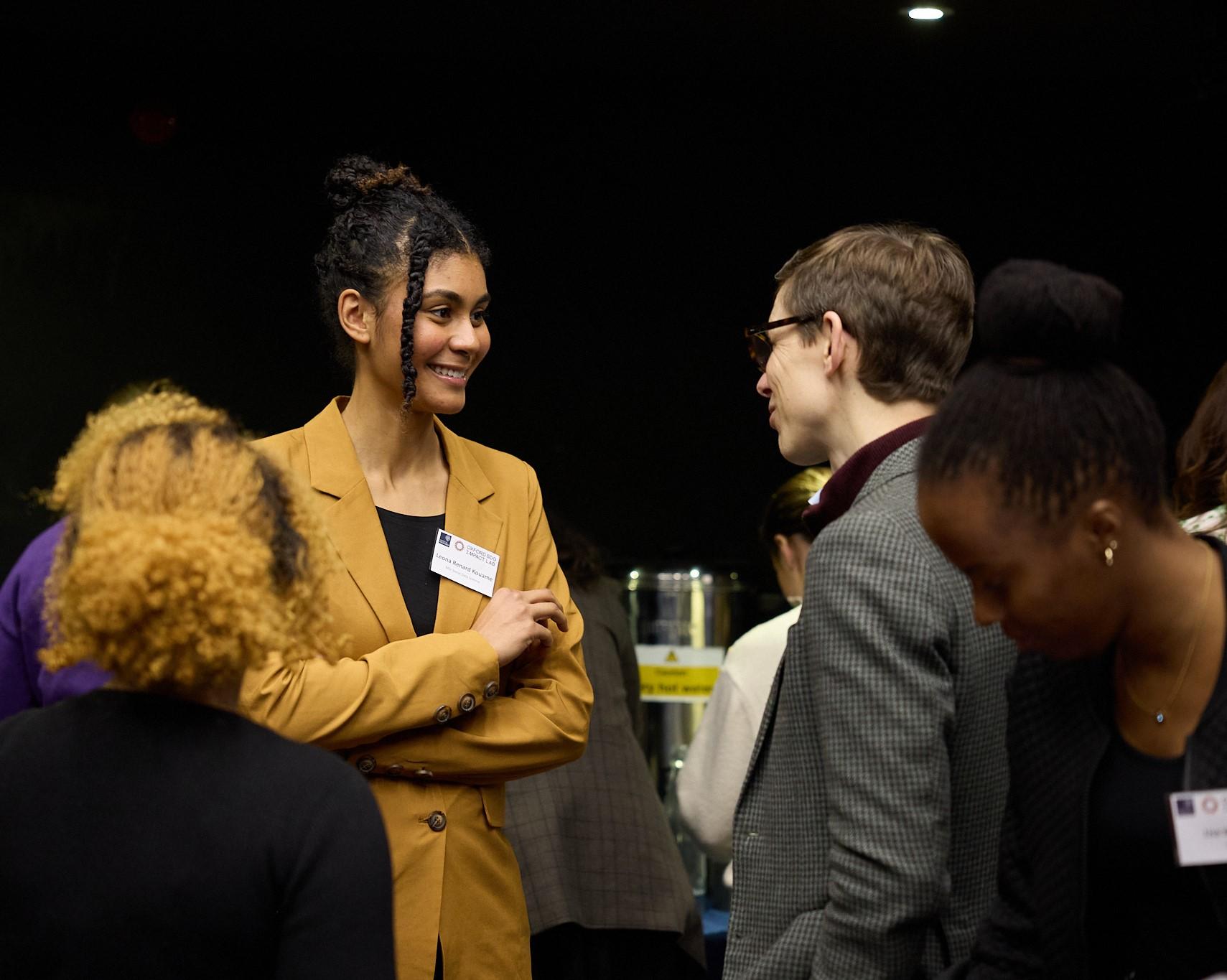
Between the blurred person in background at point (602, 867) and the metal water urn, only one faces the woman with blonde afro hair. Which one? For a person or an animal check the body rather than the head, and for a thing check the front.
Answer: the metal water urn

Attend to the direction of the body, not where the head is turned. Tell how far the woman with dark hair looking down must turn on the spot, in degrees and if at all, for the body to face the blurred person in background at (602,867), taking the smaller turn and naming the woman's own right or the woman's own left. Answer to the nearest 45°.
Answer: approximately 90° to the woman's own right

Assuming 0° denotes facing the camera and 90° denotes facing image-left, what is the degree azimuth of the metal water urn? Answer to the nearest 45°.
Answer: approximately 0°

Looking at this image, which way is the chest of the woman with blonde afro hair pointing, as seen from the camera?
away from the camera

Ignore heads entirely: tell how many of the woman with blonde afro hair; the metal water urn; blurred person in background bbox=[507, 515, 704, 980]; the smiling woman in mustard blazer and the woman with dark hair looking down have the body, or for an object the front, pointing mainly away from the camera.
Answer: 2

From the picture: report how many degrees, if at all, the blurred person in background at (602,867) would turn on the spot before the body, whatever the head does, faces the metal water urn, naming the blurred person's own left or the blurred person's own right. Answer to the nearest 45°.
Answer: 0° — they already face it

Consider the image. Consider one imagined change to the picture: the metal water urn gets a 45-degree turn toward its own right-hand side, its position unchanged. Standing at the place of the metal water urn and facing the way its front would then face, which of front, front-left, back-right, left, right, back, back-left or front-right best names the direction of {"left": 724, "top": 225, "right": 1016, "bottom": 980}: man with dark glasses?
front-left

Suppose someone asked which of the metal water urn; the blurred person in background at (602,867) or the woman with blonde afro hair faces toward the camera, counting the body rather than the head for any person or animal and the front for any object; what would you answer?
the metal water urn

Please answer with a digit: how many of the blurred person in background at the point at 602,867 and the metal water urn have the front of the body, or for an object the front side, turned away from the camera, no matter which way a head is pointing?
1

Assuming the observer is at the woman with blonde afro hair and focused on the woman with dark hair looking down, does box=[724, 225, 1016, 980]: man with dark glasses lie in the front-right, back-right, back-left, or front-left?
front-left

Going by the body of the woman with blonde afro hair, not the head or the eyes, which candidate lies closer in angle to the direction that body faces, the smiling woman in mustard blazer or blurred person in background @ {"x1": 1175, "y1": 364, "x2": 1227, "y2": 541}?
the smiling woman in mustard blazer

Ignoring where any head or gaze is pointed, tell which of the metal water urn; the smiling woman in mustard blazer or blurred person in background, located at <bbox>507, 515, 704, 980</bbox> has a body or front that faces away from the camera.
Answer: the blurred person in background

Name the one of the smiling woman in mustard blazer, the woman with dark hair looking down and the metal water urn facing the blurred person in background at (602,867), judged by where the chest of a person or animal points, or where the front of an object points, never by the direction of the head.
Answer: the metal water urn

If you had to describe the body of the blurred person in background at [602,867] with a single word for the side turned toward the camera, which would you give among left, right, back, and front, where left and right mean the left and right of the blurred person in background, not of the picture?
back

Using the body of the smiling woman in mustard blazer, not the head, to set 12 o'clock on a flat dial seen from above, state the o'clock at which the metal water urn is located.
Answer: The metal water urn is roughly at 8 o'clock from the smiling woman in mustard blazer.

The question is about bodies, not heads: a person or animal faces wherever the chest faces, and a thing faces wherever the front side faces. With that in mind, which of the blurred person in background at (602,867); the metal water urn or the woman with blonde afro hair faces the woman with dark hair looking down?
the metal water urn

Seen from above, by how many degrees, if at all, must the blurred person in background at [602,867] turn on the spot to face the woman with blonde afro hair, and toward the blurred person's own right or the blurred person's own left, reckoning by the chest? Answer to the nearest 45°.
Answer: approximately 180°

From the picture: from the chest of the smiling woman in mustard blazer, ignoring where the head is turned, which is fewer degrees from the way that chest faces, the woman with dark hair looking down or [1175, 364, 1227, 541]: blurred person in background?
the woman with dark hair looking down

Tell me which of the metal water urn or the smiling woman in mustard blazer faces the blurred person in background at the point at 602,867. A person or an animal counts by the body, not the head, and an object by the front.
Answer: the metal water urn

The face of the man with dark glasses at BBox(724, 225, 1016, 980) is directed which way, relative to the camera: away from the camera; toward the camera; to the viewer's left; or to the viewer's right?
to the viewer's left
